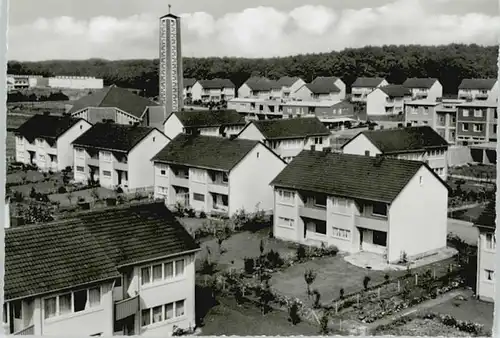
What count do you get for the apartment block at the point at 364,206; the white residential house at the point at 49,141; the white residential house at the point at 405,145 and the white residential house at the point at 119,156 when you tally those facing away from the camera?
0

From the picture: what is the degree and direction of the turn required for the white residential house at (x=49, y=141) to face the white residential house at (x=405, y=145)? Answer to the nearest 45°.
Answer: approximately 135° to its left

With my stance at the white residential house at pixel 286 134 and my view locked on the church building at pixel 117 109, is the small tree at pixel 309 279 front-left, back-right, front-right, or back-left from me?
back-left

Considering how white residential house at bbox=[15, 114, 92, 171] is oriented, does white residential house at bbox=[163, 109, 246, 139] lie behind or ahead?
behind

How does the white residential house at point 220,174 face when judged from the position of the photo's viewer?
facing the viewer and to the left of the viewer

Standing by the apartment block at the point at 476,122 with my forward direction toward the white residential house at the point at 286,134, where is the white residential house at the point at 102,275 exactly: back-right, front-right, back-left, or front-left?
front-left

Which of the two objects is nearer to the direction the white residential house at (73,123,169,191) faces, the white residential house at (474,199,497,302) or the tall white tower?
the white residential house

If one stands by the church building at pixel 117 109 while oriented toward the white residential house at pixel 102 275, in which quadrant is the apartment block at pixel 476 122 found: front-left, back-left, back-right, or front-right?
front-left

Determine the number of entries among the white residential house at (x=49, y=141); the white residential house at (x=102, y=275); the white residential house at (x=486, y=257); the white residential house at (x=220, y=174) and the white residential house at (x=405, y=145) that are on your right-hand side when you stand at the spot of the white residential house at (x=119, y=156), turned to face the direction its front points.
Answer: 1

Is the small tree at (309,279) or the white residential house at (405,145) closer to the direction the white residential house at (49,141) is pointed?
the small tree

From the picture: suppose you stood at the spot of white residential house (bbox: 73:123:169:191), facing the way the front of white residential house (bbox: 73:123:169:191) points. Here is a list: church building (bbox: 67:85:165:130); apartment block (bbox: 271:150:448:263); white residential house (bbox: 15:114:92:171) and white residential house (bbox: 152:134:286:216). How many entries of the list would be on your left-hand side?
2

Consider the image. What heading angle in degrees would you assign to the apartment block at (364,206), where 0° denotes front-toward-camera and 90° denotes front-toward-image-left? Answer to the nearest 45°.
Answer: approximately 45°

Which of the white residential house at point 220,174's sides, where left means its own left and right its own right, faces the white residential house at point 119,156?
right

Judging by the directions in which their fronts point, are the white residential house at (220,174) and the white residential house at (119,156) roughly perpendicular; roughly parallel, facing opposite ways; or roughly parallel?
roughly parallel

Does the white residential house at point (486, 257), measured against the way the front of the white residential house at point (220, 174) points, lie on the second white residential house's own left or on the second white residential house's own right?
on the second white residential house's own left
